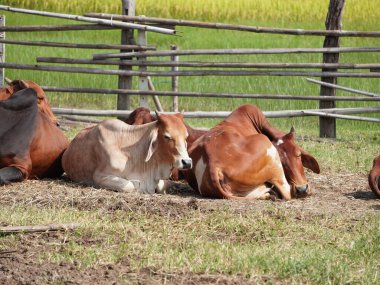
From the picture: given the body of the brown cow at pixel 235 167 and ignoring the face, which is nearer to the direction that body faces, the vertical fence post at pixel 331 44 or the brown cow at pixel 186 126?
the vertical fence post

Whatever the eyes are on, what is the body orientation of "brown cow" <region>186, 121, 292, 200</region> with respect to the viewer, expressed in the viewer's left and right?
facing away from the viewer and to the right of the viewer

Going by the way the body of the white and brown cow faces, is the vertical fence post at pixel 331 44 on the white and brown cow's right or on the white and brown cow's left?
on the white and brown cow's left

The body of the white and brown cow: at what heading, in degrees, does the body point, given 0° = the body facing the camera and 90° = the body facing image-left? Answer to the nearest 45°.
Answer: approximately 315°

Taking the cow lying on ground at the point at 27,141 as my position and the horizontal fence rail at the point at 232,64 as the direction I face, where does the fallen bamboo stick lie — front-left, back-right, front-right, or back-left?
back-right

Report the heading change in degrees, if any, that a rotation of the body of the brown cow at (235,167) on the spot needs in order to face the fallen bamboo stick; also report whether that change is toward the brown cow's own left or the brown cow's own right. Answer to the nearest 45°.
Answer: approximately 180°

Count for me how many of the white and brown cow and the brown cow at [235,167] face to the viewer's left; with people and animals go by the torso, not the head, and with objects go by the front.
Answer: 0

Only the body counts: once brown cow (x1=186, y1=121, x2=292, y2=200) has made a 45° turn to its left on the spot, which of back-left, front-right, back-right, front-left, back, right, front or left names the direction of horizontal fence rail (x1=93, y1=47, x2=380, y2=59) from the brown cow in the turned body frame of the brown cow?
front

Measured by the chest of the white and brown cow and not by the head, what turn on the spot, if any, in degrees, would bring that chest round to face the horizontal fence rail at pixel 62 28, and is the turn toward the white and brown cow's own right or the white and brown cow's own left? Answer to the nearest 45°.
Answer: approximately 135° to the white and brown cow's own left

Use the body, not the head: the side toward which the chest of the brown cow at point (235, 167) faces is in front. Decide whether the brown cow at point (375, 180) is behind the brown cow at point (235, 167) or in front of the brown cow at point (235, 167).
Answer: in front

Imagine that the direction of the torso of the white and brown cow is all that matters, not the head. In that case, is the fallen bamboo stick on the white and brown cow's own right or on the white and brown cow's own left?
on the white and brown cow's own right

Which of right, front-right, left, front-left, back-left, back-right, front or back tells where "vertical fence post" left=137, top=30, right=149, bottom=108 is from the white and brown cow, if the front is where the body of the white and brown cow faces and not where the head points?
back-left

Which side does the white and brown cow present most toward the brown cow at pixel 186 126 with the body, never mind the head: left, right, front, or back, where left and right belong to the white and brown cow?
left

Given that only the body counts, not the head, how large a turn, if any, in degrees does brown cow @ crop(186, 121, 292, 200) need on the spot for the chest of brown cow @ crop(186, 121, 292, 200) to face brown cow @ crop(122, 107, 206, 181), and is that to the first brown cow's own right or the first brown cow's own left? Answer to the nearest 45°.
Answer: approximately 90° to the first brown cow's own left

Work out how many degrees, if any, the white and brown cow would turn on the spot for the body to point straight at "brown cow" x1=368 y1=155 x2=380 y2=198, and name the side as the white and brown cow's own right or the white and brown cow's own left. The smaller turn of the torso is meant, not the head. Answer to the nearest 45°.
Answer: approximately 45° to the white and brown cow's own left
